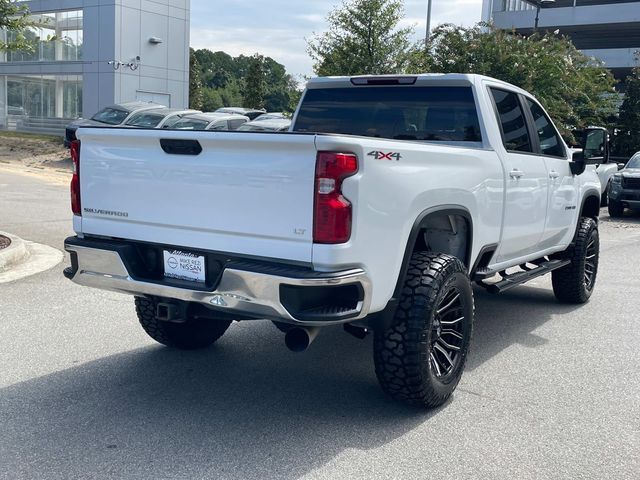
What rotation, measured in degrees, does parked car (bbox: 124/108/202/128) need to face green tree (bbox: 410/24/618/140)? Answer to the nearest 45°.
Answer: approximately 135° to its left

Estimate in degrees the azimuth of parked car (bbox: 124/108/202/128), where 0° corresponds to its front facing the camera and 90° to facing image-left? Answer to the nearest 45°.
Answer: approximately 45°

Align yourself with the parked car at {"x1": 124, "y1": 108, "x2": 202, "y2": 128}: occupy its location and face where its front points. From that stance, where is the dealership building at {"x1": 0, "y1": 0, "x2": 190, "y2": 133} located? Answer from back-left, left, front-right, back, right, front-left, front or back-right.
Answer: back-right

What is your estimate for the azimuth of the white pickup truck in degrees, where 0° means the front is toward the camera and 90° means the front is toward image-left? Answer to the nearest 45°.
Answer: approximately 225°

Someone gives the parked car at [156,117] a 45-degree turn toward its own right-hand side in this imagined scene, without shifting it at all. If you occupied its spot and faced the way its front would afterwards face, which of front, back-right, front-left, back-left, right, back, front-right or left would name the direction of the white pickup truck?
left

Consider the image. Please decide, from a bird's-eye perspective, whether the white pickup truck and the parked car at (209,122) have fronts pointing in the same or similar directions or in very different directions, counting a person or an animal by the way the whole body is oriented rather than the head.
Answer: very different directions

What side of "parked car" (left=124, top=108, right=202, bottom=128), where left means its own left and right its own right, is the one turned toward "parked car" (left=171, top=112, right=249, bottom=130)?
left

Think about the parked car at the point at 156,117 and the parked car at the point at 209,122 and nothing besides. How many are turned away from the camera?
0

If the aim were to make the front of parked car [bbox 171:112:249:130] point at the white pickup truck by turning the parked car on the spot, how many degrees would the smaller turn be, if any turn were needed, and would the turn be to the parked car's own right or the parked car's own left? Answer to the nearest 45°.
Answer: approximately 45° to the parked car's own left

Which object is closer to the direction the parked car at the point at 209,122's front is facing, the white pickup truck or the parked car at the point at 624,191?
the white pickup truck

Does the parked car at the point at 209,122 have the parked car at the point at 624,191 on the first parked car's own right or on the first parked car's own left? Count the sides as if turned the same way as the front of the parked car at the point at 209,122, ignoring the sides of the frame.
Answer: on the first parked car's own left
